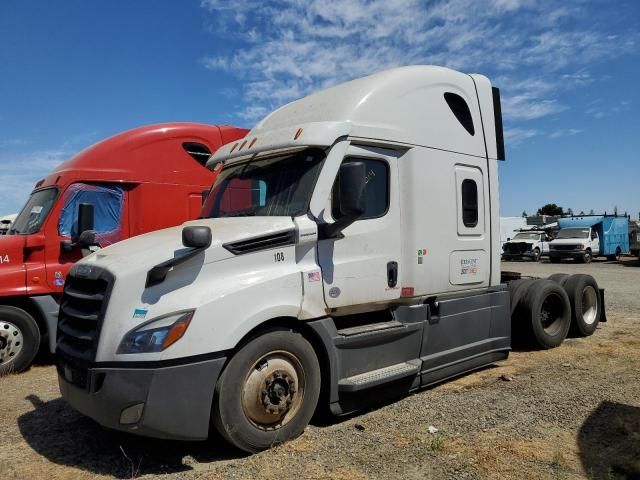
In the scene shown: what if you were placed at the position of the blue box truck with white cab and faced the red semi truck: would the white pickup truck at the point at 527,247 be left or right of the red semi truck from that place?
right

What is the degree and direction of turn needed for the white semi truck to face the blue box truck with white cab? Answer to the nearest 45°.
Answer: approximately 180°

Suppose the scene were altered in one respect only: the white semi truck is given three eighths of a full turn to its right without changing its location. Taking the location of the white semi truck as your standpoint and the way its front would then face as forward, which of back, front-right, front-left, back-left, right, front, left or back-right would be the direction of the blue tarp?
front-left

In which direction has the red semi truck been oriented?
to the viewer's left

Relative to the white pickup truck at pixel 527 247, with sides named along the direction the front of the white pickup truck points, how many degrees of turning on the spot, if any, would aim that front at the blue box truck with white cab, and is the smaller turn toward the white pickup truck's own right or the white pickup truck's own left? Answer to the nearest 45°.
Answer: approximately 135° to the white pickup truck's own left

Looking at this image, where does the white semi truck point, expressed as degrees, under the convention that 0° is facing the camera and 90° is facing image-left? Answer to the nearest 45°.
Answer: approximately 45°

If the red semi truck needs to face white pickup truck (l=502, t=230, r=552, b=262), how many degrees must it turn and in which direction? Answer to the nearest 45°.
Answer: approximately 135° to its right

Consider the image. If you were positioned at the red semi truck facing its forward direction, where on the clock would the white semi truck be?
The white semi truck is roughly at 8 o'clock from the red semi truck.

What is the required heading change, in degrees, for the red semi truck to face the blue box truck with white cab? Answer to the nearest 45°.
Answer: approximately 135° to its right

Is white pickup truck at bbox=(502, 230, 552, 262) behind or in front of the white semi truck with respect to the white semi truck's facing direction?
behind

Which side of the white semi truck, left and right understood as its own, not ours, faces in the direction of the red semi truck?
right
